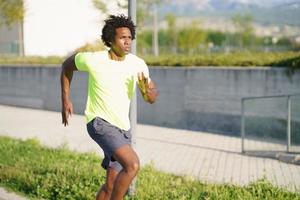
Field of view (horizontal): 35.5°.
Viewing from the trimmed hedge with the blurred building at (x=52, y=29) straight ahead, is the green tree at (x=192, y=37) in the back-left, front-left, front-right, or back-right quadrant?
front-right

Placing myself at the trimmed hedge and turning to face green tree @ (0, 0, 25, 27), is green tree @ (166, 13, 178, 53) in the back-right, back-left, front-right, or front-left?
front-right

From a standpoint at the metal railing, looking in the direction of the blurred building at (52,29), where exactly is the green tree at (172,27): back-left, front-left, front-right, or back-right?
front-right

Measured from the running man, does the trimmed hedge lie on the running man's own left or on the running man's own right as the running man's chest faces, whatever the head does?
on the running man's own left

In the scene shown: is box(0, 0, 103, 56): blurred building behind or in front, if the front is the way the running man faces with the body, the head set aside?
behind

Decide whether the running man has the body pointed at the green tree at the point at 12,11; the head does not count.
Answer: no

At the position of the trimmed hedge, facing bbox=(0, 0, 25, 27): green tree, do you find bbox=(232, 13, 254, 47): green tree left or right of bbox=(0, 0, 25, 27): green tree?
right

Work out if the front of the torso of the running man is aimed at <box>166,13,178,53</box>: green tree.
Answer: no

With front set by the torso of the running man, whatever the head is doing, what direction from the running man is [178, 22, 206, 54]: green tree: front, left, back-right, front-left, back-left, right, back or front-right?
back-left

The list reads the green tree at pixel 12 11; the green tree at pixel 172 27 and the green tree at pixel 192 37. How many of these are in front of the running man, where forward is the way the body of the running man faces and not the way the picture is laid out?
0

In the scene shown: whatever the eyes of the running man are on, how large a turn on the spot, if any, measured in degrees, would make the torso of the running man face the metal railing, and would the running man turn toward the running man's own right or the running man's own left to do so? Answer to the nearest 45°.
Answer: approximately 90° to the running man's own left
